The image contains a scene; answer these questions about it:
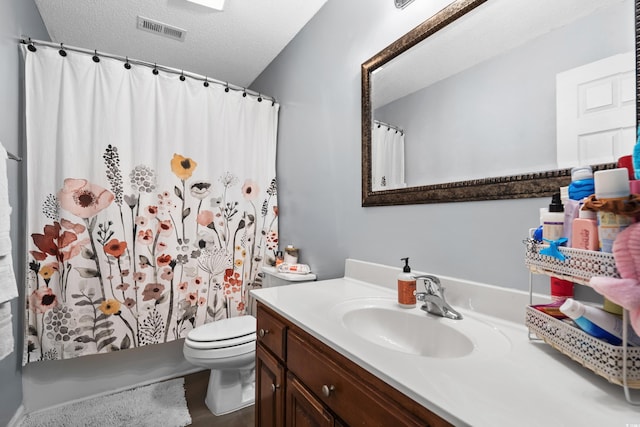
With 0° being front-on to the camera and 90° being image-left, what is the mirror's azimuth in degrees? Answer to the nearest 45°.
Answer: approximately 45°

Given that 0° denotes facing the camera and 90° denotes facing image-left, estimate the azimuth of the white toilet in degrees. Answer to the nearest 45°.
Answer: approximately 45°

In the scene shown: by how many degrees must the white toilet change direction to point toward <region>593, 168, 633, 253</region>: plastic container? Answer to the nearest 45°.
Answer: approximately 90° to its left

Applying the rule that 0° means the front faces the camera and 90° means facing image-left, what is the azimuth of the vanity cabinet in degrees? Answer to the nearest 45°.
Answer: approximately 45°
